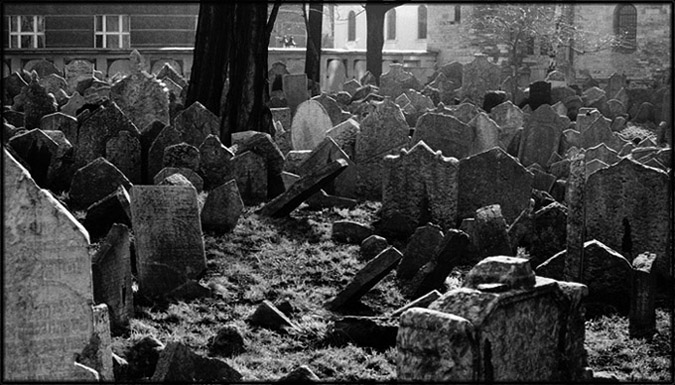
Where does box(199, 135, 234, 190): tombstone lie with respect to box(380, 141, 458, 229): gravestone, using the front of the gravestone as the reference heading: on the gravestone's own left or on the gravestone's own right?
on the gravestone's own right

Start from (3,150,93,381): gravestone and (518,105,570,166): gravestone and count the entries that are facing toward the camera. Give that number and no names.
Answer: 2

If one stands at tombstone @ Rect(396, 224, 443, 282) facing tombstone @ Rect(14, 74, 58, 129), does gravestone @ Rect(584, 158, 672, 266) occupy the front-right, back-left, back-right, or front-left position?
back-right

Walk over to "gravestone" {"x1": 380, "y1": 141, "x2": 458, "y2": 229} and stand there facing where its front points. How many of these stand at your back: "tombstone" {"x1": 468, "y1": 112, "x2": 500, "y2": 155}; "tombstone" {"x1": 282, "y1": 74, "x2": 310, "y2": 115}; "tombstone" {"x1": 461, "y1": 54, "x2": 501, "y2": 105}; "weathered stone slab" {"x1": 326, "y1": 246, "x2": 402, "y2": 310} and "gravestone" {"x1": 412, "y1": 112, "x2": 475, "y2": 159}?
4

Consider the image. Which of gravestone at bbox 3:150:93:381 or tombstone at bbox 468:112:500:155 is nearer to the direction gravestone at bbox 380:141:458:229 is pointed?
the gravestone

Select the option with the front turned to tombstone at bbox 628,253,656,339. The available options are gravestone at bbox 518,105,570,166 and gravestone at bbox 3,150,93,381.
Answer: gravestone at bbox 518,105,570,166

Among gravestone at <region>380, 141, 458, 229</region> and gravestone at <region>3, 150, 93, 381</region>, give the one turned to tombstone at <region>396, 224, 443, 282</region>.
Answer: gravestone at <region>380, 141, 458, 229</region>

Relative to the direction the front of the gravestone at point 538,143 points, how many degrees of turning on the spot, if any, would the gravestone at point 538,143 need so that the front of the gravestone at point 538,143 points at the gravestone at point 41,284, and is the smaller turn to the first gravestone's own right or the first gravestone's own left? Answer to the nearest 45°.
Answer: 0° — it already faces it

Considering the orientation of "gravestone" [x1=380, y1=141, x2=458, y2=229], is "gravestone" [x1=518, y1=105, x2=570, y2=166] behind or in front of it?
behind

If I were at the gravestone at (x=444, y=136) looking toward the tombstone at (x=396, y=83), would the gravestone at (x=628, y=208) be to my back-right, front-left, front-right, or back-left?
back-right

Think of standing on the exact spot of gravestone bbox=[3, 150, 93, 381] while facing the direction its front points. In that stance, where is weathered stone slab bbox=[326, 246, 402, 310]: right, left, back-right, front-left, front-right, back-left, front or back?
back-left

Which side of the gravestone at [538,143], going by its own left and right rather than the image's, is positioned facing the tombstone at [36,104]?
right

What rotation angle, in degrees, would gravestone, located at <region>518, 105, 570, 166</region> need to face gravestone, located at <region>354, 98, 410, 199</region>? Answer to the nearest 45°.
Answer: approximately 45° to its right

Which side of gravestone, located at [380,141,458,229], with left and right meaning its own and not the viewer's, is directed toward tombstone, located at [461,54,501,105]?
back

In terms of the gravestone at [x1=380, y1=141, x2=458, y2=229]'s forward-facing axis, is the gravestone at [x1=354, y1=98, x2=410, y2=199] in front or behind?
behind

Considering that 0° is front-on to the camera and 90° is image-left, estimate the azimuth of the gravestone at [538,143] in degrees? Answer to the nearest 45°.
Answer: approximately 0°
